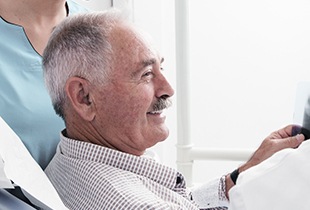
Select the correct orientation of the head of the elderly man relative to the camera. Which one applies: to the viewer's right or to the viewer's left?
to the viewer's right

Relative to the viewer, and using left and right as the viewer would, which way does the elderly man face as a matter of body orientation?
facing to the right of the viewer

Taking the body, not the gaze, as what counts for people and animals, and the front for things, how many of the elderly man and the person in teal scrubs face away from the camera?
0

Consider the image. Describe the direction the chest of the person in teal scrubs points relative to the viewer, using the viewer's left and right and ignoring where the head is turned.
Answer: facing the viewer and to the right of the viewer
